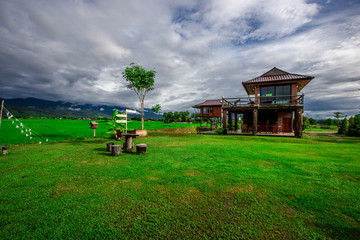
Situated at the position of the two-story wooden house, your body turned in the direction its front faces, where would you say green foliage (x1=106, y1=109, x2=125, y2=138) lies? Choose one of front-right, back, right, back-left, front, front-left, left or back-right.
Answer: front-right

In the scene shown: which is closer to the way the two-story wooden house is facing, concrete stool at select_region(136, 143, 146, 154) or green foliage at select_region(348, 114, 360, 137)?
the concrete stool

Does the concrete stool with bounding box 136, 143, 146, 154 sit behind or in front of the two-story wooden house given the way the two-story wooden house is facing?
in front

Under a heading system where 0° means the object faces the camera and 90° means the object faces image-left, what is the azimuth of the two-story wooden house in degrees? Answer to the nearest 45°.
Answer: approximately 0°

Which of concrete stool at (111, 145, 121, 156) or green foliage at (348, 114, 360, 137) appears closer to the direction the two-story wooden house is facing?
the concrete stool

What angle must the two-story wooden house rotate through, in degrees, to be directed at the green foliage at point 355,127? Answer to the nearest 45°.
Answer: approximately 135° to its left

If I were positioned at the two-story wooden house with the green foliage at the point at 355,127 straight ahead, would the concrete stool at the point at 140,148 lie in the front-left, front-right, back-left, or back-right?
back-right

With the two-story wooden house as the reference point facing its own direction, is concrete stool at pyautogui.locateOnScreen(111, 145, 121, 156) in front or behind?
in front
